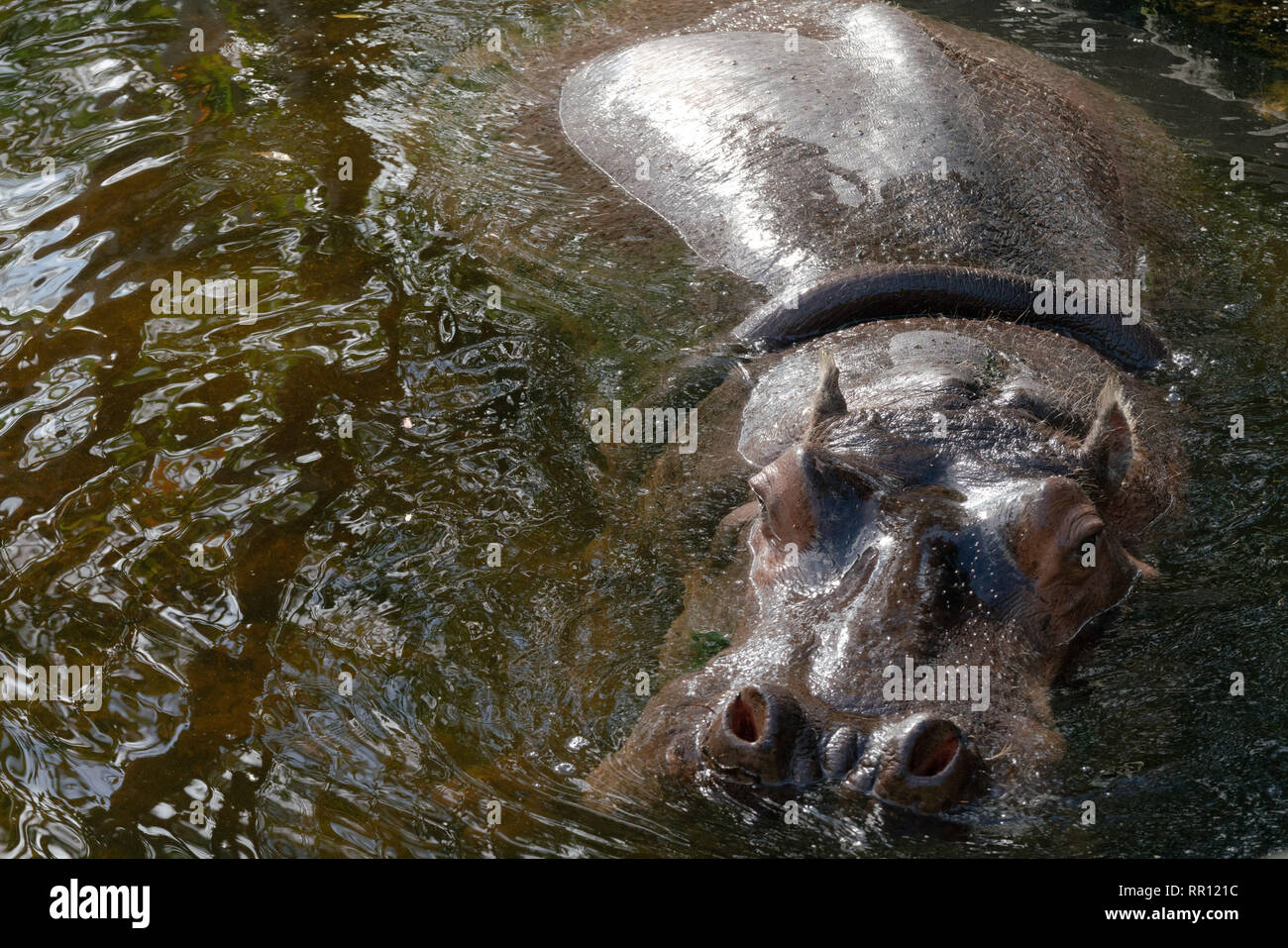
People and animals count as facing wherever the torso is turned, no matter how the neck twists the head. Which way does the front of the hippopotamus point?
toward the camera
